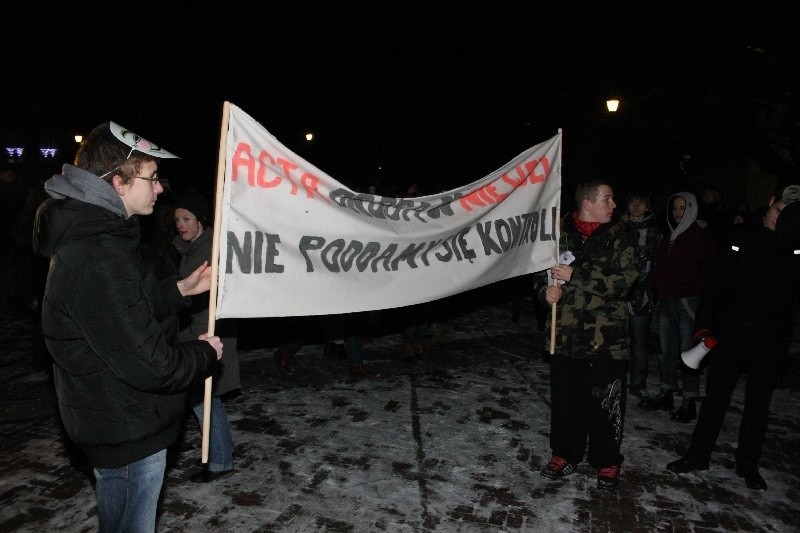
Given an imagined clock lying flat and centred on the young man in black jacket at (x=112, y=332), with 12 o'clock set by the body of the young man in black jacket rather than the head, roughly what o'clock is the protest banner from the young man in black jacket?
The protest banner is roughly at 11 o'clock from the young man in black jacket.

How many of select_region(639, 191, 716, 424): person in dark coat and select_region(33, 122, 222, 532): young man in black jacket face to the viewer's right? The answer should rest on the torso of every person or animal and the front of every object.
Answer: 1

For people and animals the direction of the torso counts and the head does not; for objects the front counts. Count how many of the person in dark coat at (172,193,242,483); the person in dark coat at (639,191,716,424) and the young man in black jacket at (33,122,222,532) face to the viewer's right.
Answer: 1

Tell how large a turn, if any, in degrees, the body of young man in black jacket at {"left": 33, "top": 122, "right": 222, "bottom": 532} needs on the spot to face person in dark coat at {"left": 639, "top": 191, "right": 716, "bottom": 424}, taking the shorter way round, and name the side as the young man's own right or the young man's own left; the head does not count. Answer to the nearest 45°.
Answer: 0° — they already face them

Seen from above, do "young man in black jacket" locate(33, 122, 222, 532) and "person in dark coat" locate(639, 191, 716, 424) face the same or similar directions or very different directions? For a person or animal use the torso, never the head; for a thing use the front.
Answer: very different directions

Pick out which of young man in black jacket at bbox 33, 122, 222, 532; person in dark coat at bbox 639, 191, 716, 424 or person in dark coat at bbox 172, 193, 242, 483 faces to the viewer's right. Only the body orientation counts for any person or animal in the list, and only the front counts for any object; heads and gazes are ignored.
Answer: the young man in black jacket

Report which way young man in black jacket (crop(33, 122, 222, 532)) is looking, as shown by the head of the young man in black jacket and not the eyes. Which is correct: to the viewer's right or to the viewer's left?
to the viewer's right

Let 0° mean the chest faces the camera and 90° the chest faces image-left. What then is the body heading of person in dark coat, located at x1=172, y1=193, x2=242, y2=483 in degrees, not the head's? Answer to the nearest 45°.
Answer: approximately 45°

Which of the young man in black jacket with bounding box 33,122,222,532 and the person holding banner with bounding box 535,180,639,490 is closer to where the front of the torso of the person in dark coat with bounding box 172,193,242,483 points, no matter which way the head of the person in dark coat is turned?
the young man in black jacket

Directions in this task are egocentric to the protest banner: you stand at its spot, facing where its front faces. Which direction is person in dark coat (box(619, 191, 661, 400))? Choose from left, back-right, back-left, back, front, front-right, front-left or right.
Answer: left

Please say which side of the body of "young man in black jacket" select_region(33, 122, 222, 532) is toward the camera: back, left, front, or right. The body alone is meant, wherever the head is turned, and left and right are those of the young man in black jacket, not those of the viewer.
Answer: right
